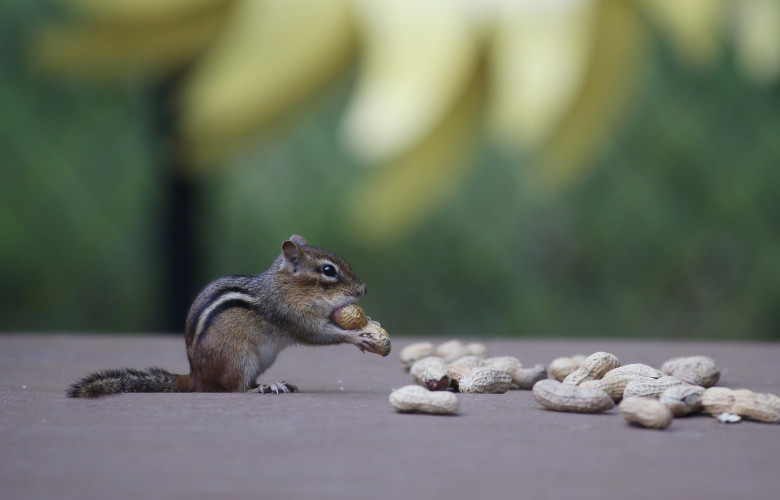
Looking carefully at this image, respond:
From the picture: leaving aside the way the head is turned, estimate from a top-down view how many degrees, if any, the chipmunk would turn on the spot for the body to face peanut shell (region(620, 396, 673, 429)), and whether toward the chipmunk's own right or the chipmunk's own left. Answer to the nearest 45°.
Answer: approximately 45° to the chipmunk's own right

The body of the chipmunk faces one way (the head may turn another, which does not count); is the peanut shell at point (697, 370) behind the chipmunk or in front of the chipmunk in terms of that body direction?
in front

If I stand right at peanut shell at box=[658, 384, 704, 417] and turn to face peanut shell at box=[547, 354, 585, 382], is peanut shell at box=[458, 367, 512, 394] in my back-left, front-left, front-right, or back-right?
front-left

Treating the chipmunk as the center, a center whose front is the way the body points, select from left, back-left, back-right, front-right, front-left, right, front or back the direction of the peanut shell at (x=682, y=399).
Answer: front-right

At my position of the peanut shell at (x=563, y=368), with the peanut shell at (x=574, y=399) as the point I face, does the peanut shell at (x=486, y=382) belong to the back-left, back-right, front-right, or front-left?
front-right

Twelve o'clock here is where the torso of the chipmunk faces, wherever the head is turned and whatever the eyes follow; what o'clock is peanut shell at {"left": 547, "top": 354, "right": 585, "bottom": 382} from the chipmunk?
The peanut shell is roughly at 12 o'clock from the chipmunk.

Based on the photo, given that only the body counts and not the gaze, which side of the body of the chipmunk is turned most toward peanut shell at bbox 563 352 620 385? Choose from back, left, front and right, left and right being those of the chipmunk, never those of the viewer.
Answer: front

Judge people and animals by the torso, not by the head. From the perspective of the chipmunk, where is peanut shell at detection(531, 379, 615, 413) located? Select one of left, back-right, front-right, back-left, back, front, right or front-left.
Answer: front-right

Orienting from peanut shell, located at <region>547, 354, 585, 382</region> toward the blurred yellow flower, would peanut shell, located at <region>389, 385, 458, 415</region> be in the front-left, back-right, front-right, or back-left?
back-left

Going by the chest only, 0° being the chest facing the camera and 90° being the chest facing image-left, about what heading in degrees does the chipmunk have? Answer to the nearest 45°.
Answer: approximately 270°

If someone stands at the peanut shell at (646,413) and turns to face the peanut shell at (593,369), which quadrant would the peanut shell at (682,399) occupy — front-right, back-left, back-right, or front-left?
front-right
